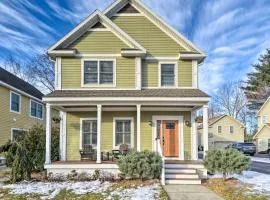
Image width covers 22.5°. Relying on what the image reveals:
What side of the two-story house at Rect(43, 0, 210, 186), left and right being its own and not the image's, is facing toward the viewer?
front

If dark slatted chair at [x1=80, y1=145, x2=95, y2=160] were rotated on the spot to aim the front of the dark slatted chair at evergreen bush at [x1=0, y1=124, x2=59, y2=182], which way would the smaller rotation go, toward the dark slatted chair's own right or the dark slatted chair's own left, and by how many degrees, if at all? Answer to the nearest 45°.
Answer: approximately 45° to the dark slatted chair's own right

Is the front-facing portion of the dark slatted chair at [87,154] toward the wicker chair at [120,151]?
no

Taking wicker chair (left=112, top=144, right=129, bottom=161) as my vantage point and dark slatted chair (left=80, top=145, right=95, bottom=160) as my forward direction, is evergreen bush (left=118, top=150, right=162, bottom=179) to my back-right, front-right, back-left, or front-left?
back-left

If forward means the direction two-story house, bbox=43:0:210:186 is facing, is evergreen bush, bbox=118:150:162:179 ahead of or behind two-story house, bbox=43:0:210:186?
ahead

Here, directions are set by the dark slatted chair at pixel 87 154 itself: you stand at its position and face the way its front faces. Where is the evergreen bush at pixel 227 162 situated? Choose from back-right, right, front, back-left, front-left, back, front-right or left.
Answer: front-left

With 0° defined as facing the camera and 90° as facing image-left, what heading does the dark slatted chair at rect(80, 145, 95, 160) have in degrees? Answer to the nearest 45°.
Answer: approximately 0°

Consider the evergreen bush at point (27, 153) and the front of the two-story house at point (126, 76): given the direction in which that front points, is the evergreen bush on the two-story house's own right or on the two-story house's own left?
on the two-story house's own right

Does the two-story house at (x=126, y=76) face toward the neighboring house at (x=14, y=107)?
no
